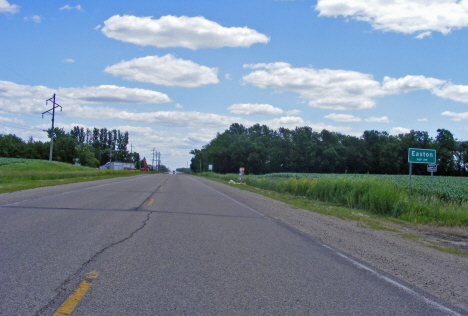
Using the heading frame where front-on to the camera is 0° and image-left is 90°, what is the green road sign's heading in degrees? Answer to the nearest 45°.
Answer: approximately 0°
